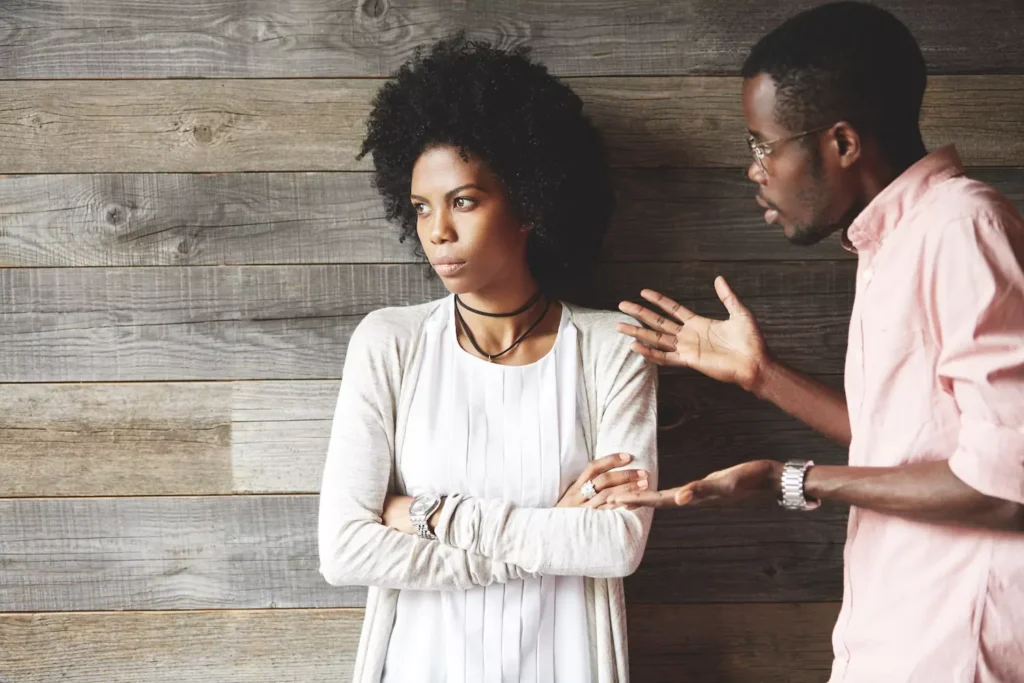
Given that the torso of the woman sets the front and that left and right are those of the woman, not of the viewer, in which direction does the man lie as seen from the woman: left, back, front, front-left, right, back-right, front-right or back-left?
front-left

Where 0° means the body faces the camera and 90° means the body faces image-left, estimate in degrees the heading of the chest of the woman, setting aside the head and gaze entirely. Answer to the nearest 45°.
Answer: approximately 0°

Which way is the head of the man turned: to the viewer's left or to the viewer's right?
to the viewer's left

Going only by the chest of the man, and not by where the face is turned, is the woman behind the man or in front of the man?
in front

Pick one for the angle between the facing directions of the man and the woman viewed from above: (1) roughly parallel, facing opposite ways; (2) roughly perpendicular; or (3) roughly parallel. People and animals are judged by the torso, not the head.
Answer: roughly perpendicular

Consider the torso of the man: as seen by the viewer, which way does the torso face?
to the viewer's left

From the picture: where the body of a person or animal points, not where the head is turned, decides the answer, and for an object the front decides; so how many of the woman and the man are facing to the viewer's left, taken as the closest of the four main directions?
1
